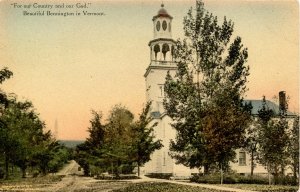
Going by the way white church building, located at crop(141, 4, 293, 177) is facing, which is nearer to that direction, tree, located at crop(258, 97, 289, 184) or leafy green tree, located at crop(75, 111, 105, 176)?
the leafy green tree

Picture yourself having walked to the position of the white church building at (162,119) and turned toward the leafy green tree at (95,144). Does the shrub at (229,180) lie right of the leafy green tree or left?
left

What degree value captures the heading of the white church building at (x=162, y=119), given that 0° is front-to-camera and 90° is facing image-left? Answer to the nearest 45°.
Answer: approximately 45°

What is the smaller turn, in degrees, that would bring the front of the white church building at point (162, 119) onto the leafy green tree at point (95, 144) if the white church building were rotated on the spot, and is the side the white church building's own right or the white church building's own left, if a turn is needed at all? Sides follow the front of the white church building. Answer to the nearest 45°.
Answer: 0° — it already faces it

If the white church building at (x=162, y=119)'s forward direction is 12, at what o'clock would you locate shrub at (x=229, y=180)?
The shrub is roughly at 10 o'clock from the white church building.

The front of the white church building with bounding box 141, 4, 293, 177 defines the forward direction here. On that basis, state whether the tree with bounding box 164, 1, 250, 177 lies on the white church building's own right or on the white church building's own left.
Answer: on the white church building's own left

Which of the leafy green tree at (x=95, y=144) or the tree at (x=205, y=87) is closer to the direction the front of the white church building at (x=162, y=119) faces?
the leafy green tree

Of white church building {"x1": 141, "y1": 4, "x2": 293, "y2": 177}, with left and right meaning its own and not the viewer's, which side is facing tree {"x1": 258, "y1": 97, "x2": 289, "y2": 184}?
left
